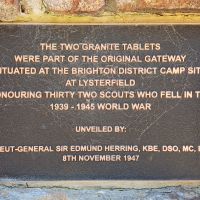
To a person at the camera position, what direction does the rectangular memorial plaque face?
facing the viewer
